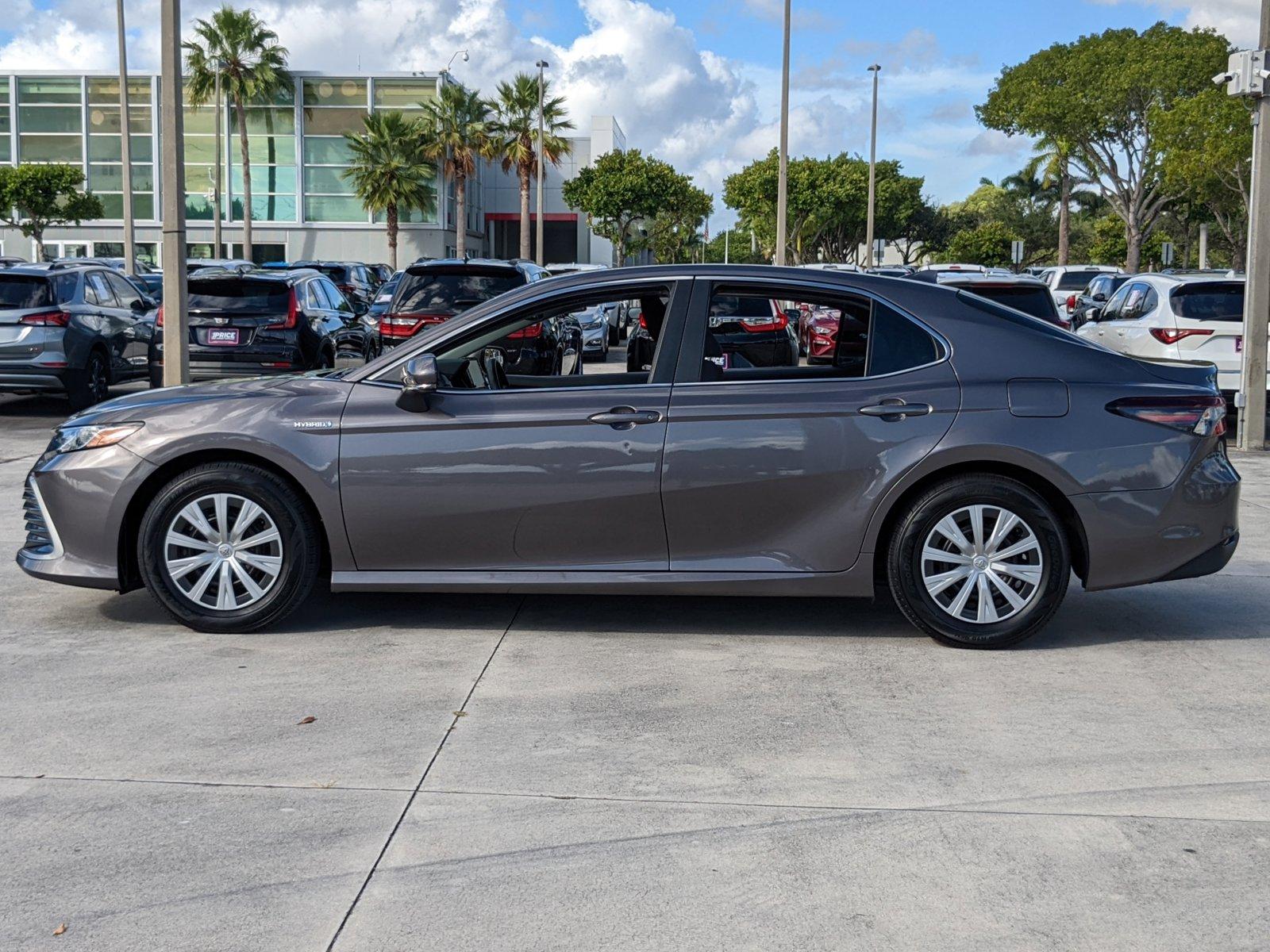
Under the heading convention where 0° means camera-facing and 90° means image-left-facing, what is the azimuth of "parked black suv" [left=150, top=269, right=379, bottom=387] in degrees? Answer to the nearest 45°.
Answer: approximately 225°

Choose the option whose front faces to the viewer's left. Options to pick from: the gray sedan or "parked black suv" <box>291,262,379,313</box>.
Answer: the gray sedan

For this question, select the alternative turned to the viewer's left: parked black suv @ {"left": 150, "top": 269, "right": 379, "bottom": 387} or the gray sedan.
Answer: the gray sedan

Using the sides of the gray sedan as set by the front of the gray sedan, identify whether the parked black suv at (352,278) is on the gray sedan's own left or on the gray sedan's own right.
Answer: on the gray sedan's own right

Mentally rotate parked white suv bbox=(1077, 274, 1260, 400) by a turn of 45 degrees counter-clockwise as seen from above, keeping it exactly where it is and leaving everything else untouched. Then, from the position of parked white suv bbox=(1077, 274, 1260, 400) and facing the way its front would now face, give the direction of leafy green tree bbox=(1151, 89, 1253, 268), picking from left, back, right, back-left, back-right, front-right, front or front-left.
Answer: right

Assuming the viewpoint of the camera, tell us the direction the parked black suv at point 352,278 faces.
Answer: facing away from the viewer and to the right of the viewer

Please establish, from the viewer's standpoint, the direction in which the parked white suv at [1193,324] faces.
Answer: facing away from the viewer and to the left of the viewer

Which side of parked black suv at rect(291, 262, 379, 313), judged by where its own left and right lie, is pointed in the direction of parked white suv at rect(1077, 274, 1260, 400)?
right

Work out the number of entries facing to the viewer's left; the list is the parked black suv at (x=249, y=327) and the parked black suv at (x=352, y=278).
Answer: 0

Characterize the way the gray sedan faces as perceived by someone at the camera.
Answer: facing to the left of the viewer

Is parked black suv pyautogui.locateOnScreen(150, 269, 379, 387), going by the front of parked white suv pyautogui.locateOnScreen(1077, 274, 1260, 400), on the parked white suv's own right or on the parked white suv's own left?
on the parked white suv's own left
